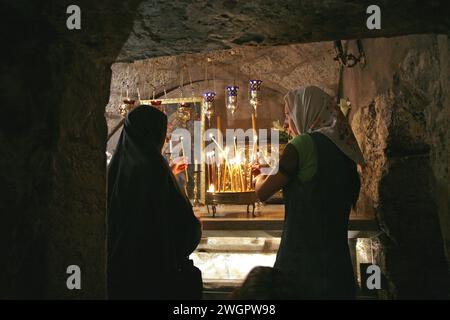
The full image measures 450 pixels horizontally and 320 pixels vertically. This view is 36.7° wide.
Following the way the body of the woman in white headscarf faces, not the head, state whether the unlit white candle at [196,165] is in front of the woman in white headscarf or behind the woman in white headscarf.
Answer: in front

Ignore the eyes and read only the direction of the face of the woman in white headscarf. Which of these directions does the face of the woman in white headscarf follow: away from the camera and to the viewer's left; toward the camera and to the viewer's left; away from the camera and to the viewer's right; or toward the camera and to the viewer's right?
away from the camera and to the viewer's left

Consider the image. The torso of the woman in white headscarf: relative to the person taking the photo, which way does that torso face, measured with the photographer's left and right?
facing away from the viewer and to the left of the viewer

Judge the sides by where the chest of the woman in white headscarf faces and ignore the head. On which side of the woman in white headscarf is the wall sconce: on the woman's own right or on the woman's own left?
on the woman's own right
